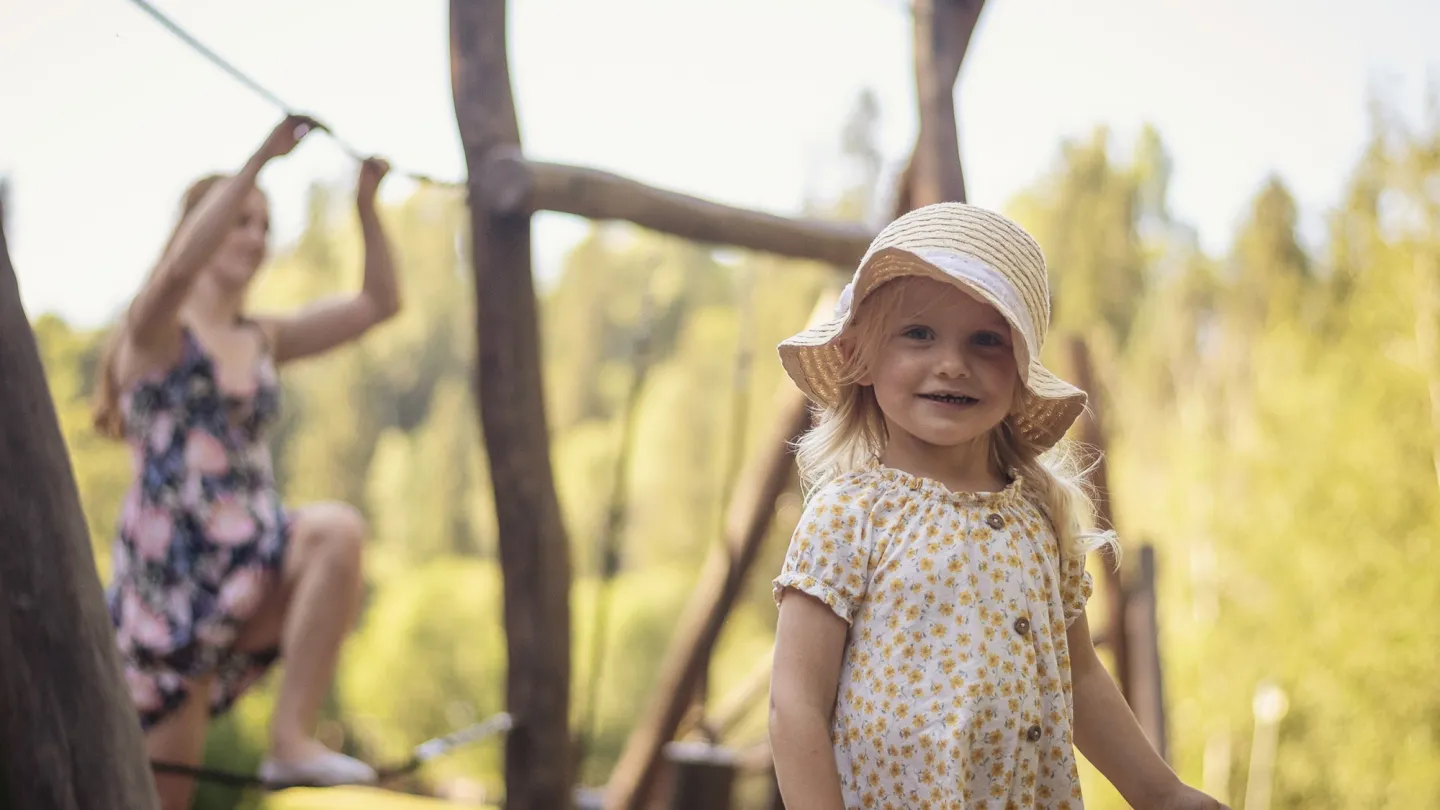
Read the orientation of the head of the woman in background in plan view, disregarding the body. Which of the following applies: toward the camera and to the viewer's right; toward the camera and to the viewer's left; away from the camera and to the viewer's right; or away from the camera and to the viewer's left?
toward the camera and to the viewer's right

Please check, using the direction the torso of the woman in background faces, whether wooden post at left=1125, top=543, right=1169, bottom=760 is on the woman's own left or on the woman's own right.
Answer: on the woman's own left

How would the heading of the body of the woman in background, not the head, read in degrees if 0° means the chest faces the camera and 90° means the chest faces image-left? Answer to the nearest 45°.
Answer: approximately 315°

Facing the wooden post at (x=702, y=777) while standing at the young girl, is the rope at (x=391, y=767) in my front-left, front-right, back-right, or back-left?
front-left

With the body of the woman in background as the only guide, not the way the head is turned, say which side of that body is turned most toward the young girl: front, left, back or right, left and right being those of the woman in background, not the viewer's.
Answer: front

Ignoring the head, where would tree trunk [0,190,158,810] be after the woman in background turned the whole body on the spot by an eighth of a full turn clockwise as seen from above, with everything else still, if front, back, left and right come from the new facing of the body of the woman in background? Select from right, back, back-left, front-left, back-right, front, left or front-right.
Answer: front

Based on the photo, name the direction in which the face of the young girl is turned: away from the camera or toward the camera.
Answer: toward the camera
